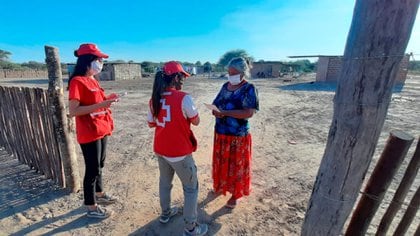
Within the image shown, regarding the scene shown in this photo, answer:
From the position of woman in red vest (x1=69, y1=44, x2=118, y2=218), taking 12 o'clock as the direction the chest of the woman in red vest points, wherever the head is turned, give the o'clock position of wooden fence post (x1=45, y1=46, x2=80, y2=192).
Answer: The wooden fence post is roughly at 8 o'clock from the woman in red vest.

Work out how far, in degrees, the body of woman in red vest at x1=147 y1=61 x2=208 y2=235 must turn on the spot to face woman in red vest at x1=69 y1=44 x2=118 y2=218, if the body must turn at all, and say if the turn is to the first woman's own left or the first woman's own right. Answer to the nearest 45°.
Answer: approximately 90° to the first woman's own left

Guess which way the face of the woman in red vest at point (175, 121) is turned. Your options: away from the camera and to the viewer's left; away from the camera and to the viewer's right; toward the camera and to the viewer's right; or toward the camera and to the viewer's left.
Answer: away from the camera and to the viewer's right

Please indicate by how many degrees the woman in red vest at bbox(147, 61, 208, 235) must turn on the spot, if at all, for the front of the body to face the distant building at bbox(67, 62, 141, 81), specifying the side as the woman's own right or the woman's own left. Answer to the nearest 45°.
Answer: approximately 45° to the woman's own left

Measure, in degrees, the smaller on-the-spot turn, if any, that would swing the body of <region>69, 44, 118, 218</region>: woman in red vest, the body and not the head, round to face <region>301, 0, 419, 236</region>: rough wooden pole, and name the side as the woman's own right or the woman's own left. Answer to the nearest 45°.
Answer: approximately 45° to the woman's own right

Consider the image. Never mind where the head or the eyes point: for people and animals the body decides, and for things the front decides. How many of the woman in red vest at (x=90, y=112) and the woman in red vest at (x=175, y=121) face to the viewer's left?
0

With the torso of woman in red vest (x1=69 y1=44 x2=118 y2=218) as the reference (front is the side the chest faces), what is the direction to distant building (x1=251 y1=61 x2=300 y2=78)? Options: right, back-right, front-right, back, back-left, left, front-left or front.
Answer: front-left

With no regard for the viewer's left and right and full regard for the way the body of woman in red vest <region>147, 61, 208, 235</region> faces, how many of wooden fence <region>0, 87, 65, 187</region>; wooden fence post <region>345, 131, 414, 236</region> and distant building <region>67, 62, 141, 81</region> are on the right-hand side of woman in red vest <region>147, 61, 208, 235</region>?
1

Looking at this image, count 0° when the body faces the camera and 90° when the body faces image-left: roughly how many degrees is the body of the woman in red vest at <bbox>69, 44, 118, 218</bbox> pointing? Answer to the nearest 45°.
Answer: approximately 270°

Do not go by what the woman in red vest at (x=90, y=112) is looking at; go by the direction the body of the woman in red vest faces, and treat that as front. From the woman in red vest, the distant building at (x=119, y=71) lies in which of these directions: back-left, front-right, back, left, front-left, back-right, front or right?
left

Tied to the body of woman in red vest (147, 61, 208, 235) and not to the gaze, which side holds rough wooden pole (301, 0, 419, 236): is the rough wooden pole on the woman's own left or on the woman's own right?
on the woman's own right

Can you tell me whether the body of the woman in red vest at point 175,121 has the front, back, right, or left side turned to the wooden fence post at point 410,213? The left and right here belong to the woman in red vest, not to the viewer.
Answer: right

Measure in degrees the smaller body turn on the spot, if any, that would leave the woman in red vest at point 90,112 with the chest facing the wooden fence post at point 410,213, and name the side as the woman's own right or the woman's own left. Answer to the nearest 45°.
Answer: approximately 45° to the woman's own right

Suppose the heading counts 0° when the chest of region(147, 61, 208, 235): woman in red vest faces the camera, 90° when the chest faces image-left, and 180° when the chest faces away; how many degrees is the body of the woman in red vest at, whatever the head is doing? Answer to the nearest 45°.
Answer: approximately 225°

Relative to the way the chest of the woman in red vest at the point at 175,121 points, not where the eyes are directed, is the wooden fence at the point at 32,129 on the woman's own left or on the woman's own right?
on the woman's own left

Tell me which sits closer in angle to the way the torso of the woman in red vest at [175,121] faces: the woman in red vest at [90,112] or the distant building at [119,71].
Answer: the distant building

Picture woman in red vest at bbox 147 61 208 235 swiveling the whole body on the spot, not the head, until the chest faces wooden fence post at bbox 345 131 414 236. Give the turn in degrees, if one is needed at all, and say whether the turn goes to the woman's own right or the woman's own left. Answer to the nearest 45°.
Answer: approximately 90° to the woman's own right
